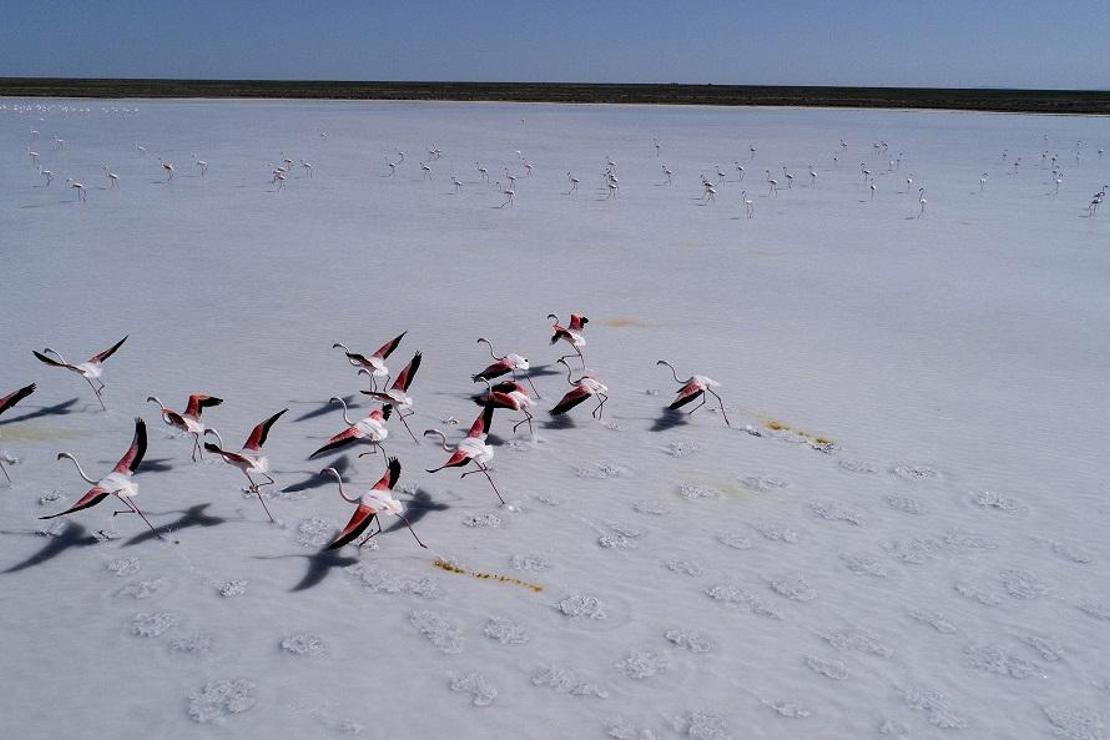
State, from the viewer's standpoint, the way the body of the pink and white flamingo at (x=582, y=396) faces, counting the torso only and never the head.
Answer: to the viewer's left

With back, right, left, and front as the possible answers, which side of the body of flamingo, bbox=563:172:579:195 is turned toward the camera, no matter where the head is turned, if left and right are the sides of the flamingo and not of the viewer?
left

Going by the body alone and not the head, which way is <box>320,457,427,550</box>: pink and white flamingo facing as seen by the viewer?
to the viewer's left

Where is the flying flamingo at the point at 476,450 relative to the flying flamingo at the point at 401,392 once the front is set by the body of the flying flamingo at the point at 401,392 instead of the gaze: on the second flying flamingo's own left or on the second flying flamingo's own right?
on the second flying flamingo's own left

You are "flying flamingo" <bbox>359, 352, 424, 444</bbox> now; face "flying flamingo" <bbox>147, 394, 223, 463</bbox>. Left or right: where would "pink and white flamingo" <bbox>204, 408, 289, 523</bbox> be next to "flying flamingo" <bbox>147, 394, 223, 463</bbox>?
left

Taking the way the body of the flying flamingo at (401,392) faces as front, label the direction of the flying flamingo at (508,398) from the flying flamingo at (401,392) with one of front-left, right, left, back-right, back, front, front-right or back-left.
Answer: back

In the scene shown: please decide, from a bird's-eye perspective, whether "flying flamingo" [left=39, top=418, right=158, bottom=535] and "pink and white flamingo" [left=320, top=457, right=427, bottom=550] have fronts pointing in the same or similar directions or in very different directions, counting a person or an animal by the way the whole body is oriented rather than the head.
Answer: same or similar directions

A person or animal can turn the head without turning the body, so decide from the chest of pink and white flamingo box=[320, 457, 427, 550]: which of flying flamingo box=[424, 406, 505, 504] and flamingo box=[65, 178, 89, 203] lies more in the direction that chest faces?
the flamingo

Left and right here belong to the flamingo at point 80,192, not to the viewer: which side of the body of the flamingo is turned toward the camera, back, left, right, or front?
left

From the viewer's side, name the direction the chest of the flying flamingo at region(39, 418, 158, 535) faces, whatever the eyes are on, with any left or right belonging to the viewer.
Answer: facing to the left of the viewer

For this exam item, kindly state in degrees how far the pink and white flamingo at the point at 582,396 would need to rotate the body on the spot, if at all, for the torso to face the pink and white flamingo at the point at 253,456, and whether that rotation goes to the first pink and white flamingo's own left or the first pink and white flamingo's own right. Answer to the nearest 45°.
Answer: approximately 45° to the first pink and white flamingo's own left

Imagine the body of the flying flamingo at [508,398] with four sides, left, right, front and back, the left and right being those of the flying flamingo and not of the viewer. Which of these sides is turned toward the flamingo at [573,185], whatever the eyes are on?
right

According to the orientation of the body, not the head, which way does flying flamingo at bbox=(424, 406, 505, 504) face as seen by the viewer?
to the viewer's left

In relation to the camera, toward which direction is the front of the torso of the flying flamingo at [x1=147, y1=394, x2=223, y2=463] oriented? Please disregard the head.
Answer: to the viewer's left

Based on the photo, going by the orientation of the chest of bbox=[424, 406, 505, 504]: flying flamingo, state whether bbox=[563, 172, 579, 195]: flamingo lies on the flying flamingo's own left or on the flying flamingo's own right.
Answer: on the flying flamingo's own right

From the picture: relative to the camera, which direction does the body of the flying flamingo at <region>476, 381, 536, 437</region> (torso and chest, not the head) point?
to the viewer's left

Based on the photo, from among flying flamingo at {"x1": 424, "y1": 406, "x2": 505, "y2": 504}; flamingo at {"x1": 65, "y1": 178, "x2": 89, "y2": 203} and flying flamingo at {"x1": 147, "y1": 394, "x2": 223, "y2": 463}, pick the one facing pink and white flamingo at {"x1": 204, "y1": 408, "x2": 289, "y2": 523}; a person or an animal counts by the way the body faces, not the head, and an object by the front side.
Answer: flying flamingo at {"x1": 424, "y1": 406, "x2": 505, "y2": 504}
